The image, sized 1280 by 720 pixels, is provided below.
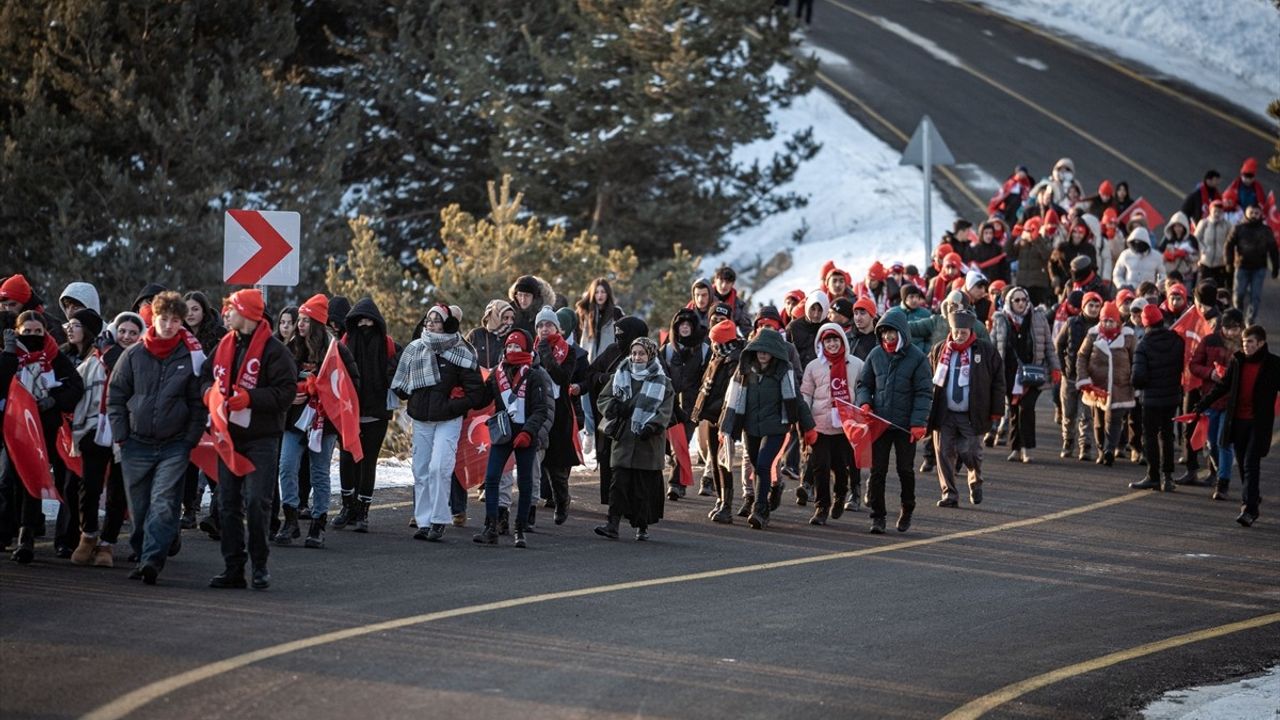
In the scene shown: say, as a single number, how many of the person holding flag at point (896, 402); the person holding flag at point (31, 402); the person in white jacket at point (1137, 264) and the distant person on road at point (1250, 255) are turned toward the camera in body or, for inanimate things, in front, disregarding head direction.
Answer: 4

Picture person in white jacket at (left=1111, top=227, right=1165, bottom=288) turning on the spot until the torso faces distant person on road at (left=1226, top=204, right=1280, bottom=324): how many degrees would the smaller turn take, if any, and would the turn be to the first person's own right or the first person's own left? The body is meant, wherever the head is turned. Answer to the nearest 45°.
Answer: approximately 135° to the first person's own left

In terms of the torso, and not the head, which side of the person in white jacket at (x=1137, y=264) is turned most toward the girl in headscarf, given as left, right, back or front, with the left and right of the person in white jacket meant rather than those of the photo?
front

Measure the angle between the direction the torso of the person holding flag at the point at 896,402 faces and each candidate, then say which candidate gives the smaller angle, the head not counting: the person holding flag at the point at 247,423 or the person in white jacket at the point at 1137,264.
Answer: the person holding flag

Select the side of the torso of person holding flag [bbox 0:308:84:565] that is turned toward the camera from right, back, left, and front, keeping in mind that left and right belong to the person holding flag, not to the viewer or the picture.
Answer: front

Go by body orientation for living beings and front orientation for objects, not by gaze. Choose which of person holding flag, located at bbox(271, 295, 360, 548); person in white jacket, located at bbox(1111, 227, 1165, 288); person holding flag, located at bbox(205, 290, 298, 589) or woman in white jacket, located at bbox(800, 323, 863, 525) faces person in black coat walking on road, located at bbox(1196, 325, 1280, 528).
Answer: person in white jacket, located at bbox(1111, 227, 1165, 288)

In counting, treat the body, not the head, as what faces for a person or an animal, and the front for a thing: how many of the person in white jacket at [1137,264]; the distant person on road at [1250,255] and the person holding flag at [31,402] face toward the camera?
3

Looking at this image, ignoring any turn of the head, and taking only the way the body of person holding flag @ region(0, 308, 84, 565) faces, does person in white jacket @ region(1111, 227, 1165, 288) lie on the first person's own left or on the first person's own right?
on the first person's own left

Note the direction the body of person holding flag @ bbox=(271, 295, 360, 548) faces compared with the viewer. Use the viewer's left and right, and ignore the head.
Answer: facing the viewer and to the left of the viewer

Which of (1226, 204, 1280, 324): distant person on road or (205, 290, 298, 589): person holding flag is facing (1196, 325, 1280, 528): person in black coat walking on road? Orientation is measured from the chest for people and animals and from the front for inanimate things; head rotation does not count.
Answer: (1226, 204, 1280, 324): distant person on road

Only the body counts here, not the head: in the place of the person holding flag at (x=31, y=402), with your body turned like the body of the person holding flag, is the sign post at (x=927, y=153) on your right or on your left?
on your left

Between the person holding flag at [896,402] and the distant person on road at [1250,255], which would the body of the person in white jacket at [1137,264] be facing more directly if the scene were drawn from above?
the person holding flag

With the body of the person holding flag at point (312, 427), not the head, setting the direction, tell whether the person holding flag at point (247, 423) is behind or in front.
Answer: in front

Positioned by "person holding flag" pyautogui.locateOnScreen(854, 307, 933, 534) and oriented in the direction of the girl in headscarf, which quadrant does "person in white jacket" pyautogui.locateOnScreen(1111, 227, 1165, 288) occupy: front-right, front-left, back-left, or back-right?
back-right

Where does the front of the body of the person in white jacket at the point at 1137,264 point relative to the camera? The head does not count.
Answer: toward the camera

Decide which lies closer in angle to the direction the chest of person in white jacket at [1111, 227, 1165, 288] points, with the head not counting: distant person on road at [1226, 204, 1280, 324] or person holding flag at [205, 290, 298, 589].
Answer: the person holding flag

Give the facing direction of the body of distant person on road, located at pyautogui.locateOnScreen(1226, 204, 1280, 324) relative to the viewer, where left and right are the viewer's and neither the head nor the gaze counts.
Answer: facing the viewer
